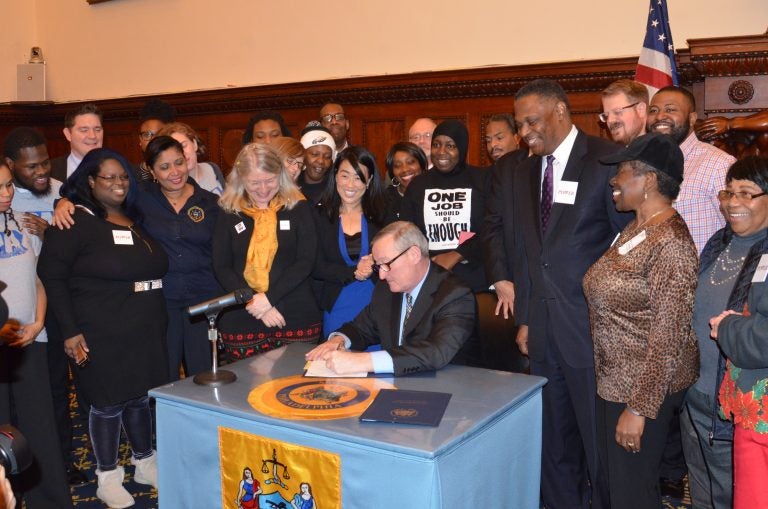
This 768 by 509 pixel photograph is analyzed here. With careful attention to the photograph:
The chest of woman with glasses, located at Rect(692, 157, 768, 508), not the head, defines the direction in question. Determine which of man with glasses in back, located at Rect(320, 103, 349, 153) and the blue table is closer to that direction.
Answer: the blue table

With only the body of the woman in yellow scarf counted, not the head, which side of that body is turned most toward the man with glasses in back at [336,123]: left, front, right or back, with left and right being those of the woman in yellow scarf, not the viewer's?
back

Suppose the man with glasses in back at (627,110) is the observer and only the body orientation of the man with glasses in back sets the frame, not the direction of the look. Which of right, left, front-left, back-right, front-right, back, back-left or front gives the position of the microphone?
front

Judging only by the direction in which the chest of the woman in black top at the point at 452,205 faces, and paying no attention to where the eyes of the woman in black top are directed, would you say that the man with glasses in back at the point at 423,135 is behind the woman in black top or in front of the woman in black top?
behind

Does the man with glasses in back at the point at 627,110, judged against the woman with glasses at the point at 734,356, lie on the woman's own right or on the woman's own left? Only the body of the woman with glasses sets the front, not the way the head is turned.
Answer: on the woman's own right

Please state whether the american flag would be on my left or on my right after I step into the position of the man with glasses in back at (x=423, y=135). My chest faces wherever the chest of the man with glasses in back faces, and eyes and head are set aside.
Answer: on my left

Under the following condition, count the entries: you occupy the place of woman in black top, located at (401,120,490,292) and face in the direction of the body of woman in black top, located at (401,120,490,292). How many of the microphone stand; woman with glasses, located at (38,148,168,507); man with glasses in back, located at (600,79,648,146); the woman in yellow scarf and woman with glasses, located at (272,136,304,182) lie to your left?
1

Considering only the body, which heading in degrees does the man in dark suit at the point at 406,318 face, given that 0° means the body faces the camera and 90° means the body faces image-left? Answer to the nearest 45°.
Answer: approximately 45°

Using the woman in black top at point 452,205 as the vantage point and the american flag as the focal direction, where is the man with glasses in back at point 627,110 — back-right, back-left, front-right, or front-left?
front-right

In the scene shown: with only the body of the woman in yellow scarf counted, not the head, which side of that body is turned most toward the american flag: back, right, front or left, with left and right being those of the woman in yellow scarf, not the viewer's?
left

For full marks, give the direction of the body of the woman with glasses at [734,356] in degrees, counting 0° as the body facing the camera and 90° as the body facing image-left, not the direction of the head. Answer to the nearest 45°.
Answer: approximately 45°

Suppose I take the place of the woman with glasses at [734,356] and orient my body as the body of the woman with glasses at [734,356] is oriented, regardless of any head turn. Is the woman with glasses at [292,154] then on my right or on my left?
on my right

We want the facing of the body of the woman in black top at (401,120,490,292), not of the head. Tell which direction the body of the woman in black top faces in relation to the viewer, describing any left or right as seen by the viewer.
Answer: facing the viewer

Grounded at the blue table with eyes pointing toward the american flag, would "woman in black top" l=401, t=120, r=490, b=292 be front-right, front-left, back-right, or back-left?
front-left

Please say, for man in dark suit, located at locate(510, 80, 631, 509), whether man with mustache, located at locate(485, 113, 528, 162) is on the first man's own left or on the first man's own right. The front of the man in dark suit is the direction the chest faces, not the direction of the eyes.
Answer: on the first man's own right

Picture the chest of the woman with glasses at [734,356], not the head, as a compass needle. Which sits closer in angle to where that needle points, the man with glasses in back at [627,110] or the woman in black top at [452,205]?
the woman in black top

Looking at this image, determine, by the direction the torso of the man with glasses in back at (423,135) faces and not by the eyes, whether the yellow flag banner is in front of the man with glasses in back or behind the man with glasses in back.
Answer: in front
